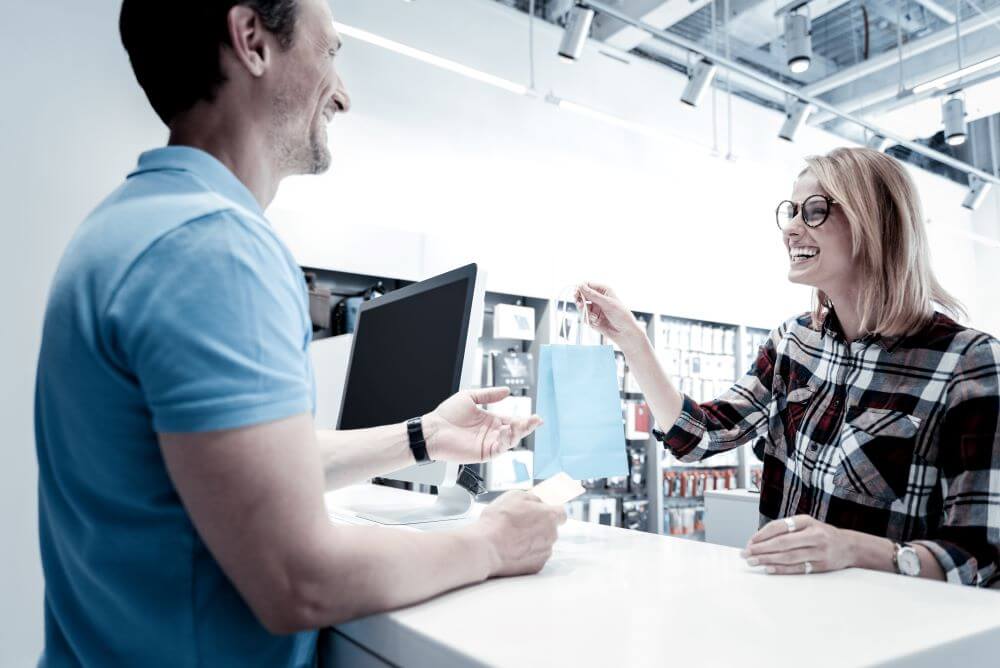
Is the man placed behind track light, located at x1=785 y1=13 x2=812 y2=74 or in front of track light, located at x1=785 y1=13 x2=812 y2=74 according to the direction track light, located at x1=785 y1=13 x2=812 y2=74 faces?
in front

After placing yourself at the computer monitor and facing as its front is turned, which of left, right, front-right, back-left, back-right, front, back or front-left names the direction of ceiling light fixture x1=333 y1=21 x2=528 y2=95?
back-right

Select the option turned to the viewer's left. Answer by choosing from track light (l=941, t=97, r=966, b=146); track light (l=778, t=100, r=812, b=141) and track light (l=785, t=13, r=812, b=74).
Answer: track light (l=778, t=100, r=812, b=141)

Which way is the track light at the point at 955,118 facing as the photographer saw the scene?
facing the viewer

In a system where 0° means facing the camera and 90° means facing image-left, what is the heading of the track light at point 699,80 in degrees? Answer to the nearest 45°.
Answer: approximately 90°

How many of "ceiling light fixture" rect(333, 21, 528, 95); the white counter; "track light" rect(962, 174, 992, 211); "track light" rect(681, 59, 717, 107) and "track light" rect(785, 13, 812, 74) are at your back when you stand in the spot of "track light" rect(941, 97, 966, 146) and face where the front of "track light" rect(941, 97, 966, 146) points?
1

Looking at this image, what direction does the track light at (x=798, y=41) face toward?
toward the camera

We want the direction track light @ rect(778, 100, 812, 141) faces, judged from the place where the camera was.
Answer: facing to the left of the viewer

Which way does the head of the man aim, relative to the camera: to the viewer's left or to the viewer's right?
to the viewer's right

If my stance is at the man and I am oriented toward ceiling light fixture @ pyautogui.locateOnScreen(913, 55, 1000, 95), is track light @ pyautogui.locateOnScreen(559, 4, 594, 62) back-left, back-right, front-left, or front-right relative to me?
front-left
